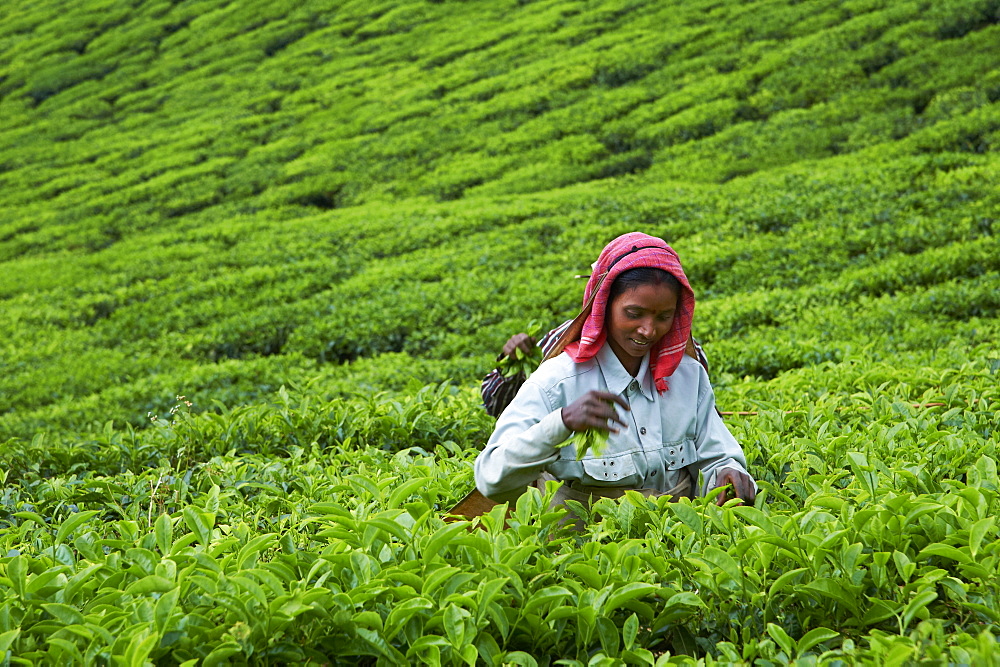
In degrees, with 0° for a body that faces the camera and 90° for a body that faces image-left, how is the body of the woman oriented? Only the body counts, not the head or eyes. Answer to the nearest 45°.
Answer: approximately 315°
